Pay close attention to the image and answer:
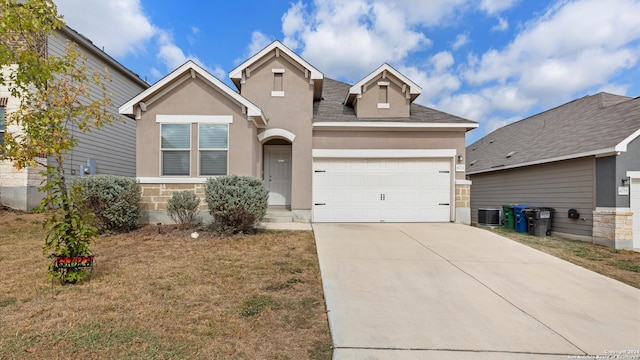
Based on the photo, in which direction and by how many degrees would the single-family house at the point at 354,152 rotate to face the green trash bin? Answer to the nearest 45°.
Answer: approximately 90° to its left

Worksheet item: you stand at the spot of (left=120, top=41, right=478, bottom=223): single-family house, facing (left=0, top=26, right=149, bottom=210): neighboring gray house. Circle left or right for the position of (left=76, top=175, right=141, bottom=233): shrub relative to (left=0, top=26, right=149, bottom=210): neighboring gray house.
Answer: left

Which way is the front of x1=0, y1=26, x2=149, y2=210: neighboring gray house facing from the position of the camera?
facing the viewer and to the left of the viewer

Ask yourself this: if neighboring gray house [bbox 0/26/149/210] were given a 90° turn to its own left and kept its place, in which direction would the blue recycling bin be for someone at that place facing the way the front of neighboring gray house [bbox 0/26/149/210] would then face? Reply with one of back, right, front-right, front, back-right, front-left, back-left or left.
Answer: front

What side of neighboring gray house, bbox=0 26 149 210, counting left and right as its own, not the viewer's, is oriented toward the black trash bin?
left

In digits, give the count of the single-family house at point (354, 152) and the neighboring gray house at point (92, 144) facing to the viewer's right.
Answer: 0

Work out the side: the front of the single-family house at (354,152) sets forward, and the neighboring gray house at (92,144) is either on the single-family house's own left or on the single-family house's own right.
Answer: on the single-family house's own right

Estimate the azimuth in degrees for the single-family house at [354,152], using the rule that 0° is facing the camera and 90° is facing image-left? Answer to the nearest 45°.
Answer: approximately 0°

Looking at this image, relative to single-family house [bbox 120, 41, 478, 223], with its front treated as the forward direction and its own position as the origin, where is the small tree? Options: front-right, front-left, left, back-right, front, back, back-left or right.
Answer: front-right

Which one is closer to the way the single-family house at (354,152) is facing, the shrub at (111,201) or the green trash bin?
the shrub

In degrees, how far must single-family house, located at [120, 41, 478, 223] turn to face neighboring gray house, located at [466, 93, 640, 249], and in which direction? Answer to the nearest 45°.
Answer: approximately 90° to its left

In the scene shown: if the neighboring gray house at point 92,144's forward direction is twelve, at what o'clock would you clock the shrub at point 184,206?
The shrub is roughly at 10 o'clock from the neighboring gray house.
